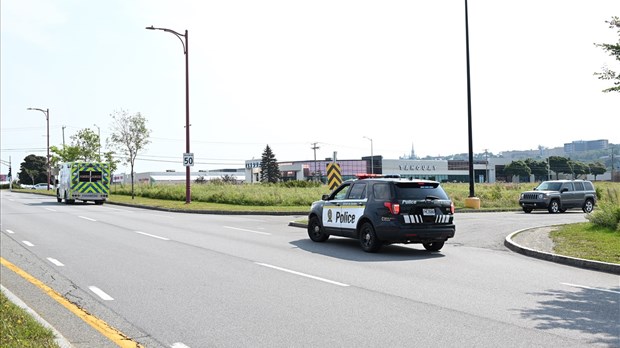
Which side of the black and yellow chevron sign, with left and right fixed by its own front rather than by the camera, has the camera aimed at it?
front

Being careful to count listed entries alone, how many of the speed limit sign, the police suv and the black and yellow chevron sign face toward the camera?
2

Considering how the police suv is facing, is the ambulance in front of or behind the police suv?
in front

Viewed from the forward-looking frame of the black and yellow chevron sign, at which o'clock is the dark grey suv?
The dark grey suv is roughly at 8 o'clock from the black and yellow chevron sign.

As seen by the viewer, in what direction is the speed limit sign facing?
toward the camera

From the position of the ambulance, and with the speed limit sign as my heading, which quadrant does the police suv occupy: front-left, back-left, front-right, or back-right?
front-right

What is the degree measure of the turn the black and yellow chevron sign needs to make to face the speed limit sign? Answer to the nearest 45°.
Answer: approximately 135° to its right

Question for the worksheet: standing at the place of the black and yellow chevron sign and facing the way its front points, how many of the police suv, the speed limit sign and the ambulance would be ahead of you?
1

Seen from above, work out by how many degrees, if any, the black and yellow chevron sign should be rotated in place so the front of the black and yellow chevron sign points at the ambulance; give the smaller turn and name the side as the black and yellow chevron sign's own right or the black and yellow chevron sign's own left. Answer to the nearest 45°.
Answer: approximately 135° to the black and yellow chevron sign's own right

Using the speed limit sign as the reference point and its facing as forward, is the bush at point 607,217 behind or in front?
in front

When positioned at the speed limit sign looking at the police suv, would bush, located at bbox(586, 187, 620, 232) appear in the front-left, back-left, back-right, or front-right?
front-left

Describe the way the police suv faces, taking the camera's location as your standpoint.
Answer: facing away from the viewer and to the left of the viewer

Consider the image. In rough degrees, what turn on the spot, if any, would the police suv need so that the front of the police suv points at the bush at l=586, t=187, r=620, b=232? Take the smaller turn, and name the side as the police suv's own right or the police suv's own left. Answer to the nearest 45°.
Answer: approximately 90° to the police suv's own right
